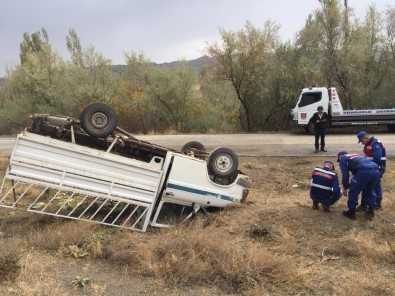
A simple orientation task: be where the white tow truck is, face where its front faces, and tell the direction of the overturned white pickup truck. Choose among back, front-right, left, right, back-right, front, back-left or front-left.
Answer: left

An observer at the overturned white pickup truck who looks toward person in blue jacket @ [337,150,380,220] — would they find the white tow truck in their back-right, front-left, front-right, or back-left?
front-left

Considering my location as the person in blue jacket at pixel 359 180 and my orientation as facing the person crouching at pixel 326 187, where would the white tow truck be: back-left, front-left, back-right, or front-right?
front-right

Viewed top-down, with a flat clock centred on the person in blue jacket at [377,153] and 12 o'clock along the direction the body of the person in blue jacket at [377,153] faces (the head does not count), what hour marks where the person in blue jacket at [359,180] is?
the person in blue jacket at [359,180] is roughly at 11 o'clock from the person in blue jacket at [377,153].

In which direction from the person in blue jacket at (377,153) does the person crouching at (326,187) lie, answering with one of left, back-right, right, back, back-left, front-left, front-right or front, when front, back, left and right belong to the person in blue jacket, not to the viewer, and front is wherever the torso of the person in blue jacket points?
front

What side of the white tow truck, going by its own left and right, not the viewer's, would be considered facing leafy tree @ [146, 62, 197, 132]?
front

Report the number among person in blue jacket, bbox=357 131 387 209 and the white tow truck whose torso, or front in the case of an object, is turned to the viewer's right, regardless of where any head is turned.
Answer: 0

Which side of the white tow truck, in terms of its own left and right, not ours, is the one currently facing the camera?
left

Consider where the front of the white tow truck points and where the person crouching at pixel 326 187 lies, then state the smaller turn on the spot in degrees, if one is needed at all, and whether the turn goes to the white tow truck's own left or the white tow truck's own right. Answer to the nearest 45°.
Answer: approximately 90° to the white tow truck's own left

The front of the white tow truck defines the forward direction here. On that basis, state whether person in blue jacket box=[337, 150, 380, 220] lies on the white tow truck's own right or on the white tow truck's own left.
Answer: on the white tow truck's own left

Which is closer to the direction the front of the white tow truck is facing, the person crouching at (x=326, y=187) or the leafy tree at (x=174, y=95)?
the leafy tree

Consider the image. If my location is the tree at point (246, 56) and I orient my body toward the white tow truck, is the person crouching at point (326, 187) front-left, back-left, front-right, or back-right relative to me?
front-right

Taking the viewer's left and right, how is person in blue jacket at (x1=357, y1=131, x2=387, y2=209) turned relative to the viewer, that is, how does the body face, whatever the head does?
facing the viewer and to the left of the viewer

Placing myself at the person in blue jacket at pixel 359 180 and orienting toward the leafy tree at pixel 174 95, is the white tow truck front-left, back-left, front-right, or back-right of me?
front-right

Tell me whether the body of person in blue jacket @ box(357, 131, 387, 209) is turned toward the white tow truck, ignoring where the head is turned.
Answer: no

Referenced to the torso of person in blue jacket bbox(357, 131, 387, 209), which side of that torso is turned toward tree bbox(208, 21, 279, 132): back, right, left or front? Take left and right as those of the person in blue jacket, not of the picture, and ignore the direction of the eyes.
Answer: right

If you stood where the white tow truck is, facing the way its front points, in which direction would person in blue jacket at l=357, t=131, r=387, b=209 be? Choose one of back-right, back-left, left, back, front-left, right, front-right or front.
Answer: left

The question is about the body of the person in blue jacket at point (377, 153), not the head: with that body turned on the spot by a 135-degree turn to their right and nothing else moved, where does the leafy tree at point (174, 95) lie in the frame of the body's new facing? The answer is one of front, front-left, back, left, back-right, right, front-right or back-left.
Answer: front-left

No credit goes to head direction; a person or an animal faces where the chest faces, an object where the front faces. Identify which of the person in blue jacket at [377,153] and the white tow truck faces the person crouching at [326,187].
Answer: the person in blue jacket

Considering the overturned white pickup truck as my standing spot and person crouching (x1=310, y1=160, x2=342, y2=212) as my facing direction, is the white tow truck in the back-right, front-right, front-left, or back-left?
front-left
